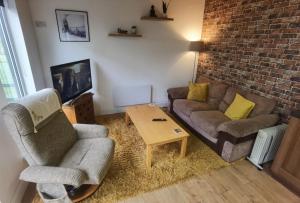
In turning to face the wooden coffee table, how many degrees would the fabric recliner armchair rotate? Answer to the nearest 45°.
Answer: approximately 45° to its left

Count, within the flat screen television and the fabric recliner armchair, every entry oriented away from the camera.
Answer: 0

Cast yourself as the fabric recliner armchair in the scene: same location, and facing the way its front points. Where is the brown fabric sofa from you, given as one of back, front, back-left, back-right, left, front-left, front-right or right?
front-left

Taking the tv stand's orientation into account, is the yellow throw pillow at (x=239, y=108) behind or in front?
in front

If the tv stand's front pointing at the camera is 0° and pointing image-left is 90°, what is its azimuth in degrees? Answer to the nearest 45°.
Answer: approximately 315°

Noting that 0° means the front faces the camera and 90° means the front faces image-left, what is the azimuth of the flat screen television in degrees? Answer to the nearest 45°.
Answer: approximately 315°

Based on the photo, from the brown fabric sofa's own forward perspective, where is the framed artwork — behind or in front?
in front

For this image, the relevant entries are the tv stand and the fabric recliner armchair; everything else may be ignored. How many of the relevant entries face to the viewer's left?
0

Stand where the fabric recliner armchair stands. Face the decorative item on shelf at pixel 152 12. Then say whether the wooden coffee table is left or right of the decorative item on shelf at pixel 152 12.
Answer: right

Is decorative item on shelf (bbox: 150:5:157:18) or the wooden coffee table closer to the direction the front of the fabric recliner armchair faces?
the wooden coffee table

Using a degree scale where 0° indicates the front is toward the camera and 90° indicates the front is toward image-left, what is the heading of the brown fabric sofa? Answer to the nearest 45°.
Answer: approximately 45°

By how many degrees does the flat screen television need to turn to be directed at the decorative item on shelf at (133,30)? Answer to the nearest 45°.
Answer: approximately 45° to its left
